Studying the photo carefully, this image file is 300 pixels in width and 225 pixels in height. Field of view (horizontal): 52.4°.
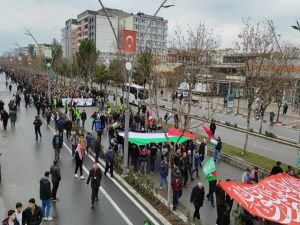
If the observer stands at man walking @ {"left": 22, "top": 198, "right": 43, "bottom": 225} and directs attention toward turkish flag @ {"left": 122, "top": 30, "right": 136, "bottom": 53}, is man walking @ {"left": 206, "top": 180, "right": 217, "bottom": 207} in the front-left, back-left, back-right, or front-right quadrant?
front-right

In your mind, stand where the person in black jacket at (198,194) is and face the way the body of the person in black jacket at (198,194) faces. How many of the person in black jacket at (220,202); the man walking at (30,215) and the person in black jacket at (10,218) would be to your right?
2

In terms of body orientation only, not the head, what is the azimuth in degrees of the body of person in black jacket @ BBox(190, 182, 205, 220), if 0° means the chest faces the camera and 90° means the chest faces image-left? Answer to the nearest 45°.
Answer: approximately 315°

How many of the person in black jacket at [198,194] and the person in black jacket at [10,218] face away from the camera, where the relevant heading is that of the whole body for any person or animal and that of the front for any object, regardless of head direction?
0

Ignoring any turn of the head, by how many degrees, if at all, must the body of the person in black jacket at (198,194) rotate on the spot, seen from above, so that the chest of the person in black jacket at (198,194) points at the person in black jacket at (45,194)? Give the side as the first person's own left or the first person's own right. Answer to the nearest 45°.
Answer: approximately 135° to the first person's own right

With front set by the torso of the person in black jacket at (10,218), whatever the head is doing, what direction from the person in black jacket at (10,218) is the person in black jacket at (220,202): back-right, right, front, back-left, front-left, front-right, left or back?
front-left

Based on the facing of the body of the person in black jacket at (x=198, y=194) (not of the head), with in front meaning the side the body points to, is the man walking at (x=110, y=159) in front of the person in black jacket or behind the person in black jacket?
behind

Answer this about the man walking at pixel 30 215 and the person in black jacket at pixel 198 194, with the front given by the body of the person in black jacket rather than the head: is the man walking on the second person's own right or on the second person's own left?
on the second person's own right
